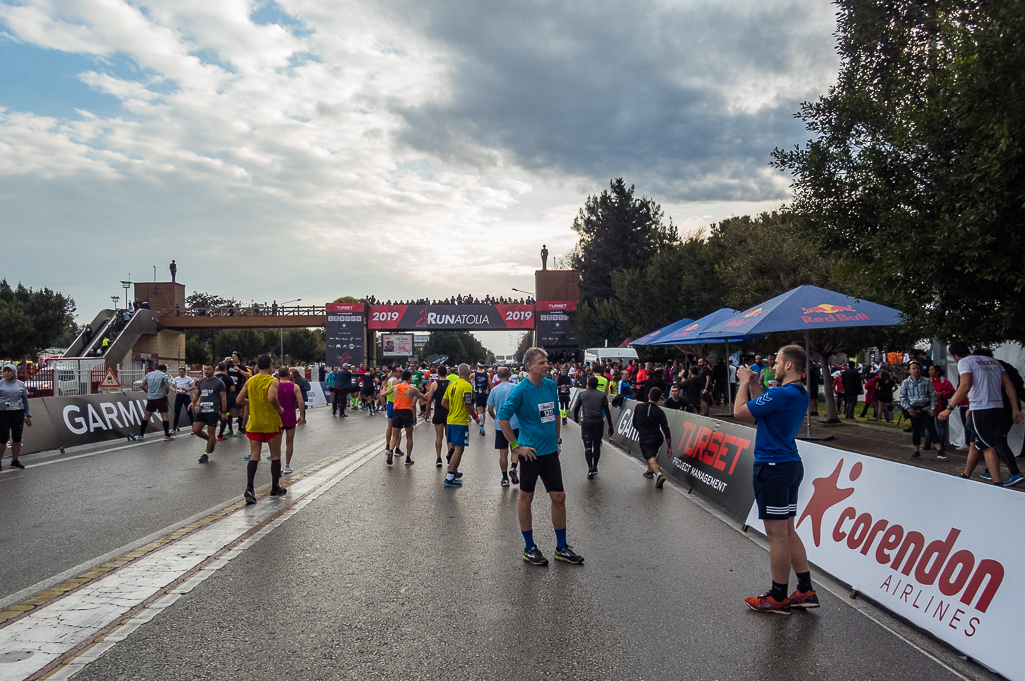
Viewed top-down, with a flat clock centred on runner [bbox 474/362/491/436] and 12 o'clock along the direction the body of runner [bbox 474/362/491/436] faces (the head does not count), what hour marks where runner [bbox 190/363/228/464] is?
runner [bbox 190/363/228/464] is roughly at 7 o'clock from runner [bbox 474/362/491/436].

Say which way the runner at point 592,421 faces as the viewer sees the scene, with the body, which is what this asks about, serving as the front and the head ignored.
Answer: away from the camera

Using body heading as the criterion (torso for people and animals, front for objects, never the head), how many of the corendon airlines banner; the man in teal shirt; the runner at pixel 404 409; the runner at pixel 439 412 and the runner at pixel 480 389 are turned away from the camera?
3

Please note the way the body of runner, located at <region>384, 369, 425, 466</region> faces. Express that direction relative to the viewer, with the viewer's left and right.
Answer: facing away from the viewer

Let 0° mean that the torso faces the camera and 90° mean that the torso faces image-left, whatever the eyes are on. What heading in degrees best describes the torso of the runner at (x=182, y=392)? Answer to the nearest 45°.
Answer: approximately 0°

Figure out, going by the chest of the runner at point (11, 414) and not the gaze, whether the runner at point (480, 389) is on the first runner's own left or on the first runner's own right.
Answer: on the first runner's own left

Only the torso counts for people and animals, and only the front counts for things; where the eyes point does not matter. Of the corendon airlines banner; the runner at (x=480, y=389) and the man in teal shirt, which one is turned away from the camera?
the runner

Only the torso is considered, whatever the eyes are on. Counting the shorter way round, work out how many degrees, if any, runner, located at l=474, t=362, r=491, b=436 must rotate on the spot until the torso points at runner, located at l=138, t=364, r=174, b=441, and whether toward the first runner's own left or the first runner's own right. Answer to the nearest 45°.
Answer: approximately 135° to the first runner's own left

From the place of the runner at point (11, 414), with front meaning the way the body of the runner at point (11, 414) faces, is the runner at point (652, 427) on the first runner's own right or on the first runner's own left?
on the first runner's own left

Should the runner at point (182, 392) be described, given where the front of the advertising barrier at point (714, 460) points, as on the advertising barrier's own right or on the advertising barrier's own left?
on the advertising barrier's own right

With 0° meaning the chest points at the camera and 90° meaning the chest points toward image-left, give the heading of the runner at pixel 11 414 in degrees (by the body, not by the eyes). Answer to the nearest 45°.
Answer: approximately 0°

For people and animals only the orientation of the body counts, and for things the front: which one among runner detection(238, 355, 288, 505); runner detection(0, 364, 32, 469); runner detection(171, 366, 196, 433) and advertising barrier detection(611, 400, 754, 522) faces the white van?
runner detection(238, 355, 288, 505)
